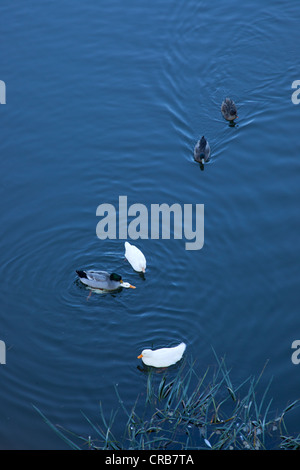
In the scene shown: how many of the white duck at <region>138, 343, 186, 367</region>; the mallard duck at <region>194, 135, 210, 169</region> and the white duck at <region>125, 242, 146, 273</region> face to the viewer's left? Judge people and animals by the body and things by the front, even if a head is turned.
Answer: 1

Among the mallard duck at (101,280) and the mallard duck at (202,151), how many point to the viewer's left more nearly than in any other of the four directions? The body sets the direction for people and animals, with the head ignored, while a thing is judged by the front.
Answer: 0

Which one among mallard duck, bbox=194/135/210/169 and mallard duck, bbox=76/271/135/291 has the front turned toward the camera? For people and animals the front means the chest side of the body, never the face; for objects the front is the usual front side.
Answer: mallard duck, bbox=194/135/210/169

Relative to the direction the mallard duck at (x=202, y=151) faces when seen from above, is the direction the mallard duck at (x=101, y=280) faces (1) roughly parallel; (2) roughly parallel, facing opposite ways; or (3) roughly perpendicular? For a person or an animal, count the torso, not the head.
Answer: roughly perpendicular

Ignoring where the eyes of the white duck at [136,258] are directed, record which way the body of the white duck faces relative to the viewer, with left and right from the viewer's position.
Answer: facing the viewer and to the right of the viewer

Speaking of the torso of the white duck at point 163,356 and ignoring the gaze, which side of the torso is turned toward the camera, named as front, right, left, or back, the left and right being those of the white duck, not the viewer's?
left

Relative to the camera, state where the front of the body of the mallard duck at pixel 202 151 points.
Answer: toward the camera

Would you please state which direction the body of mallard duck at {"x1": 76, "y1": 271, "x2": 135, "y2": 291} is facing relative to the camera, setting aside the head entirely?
to the viewer's right

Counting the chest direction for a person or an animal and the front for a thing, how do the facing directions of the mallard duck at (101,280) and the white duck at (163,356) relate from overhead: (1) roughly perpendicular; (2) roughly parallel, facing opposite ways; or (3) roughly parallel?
roughly parallel, facing opposite ways
